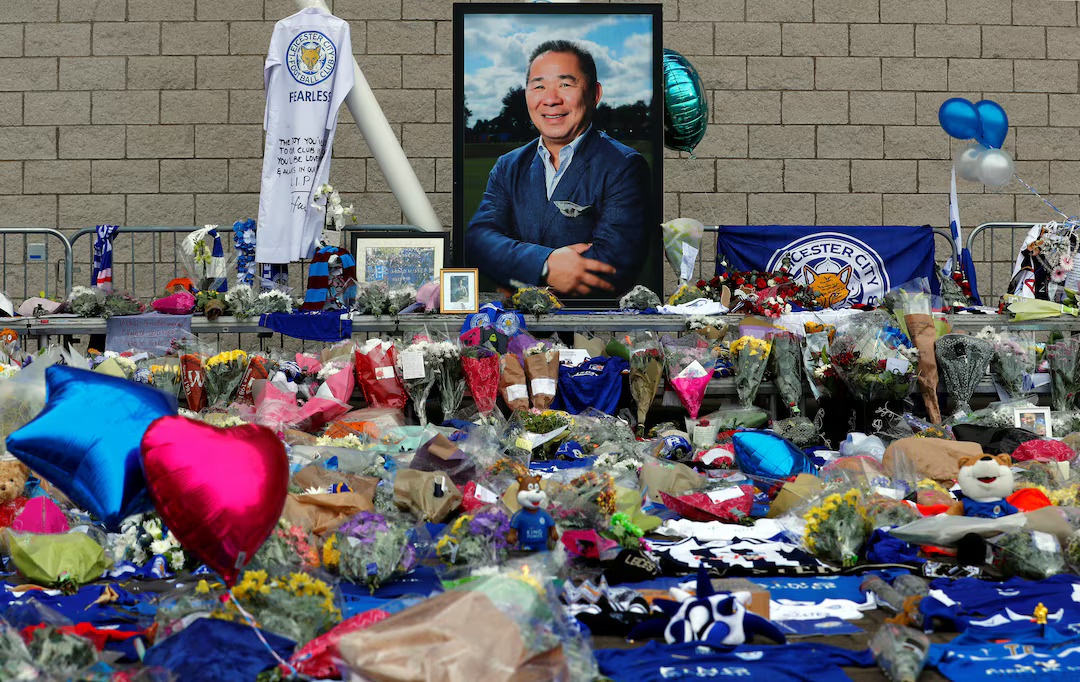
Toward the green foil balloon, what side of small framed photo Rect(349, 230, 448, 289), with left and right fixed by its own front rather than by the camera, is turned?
left

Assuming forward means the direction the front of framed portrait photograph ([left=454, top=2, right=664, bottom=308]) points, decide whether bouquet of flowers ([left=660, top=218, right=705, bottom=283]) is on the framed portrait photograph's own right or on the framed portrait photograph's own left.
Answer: on the framed portrait photograph's own left

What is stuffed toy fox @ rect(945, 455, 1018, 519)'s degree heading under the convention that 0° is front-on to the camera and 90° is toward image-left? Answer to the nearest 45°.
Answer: approximately 0°

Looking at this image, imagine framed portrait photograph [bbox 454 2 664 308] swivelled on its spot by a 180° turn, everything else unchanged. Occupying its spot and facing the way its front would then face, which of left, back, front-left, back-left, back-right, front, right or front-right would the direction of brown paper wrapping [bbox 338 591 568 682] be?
back

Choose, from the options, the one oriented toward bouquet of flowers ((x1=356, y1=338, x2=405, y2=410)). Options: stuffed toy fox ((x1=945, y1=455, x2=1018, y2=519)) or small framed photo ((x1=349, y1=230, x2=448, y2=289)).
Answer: the small framed photo

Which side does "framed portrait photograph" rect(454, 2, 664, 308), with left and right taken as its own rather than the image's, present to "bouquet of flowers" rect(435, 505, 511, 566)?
front

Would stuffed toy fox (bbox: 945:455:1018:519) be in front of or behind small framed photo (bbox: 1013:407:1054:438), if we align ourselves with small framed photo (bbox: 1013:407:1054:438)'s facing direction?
in front

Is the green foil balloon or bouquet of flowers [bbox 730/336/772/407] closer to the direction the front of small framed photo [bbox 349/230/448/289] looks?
the bouquet of flowers

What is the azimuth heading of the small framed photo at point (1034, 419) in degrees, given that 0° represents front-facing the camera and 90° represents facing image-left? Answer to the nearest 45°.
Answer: approximately 0°
